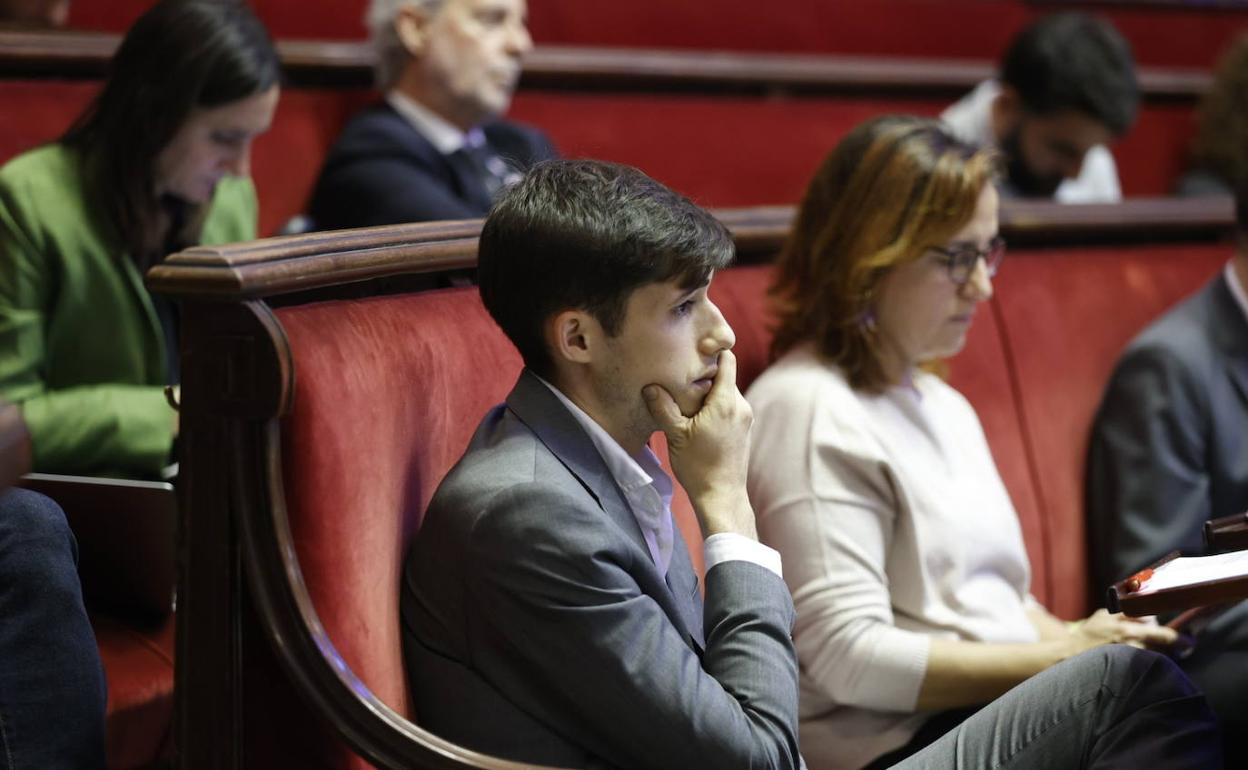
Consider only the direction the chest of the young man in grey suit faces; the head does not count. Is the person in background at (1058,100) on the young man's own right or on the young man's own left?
on the young man's own left

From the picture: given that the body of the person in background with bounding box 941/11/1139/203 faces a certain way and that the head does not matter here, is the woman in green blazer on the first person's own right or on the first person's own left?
on the first person's own right

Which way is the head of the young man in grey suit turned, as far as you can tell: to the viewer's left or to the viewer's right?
to the viewer's right

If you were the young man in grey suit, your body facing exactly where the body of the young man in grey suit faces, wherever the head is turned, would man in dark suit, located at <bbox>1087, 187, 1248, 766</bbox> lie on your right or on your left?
on your left

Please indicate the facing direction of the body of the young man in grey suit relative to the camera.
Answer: to the viewer's right

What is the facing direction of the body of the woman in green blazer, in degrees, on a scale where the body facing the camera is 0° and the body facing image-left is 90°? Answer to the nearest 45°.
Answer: approximately 315°

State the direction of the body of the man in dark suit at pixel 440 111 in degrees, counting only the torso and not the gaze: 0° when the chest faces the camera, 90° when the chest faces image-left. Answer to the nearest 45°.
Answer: approximately 315°

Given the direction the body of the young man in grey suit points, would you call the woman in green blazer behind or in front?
behind
